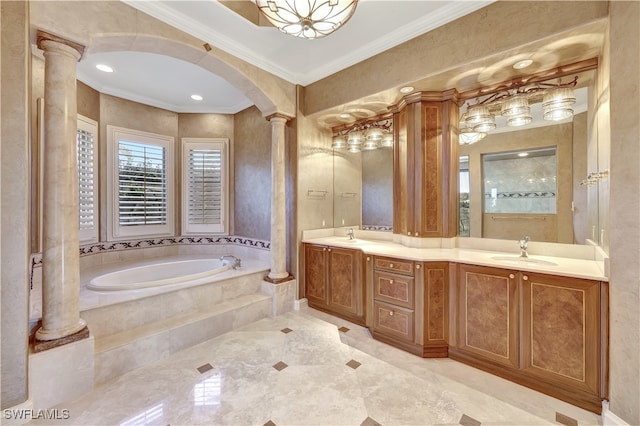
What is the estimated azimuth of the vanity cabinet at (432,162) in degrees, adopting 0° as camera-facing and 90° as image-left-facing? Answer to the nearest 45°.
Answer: approximately 45°

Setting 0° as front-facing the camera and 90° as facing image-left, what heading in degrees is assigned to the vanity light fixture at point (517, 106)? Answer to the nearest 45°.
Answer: approximately 45°

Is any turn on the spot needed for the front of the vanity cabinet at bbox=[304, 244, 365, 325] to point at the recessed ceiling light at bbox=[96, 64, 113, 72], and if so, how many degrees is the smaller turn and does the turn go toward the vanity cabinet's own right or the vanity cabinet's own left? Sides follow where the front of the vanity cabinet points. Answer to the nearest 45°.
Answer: approximately 45° to the vanity cabinet's own right

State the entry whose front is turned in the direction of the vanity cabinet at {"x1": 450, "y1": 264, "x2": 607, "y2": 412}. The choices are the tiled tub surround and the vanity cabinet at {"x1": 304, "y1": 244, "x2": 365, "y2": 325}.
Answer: the tiled tub surround

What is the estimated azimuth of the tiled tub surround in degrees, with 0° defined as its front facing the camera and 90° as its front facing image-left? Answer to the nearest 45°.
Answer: approximately 315°
